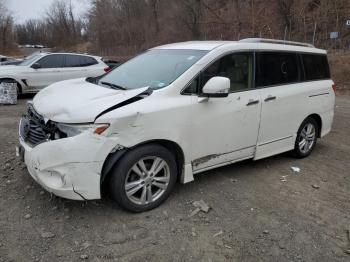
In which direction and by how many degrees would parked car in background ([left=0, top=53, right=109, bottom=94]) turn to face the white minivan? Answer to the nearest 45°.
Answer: approximately 90° to its left

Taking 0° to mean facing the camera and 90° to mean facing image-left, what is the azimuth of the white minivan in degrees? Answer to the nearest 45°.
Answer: approximately 45°

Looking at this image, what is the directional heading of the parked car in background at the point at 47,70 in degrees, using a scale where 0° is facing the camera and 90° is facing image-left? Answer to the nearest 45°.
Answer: approximately 90°

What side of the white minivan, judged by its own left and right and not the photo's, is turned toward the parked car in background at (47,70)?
right
